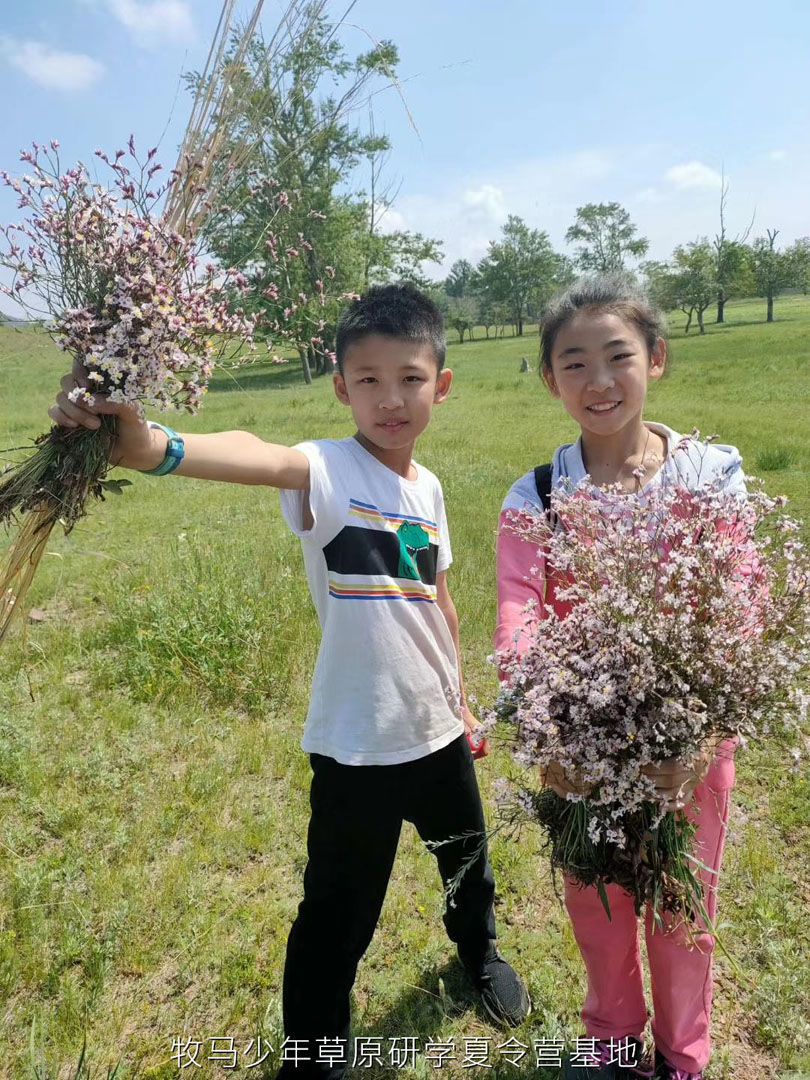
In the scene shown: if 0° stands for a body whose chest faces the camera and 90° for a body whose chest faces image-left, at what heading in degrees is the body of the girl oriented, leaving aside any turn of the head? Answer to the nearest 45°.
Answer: approximately 0°
